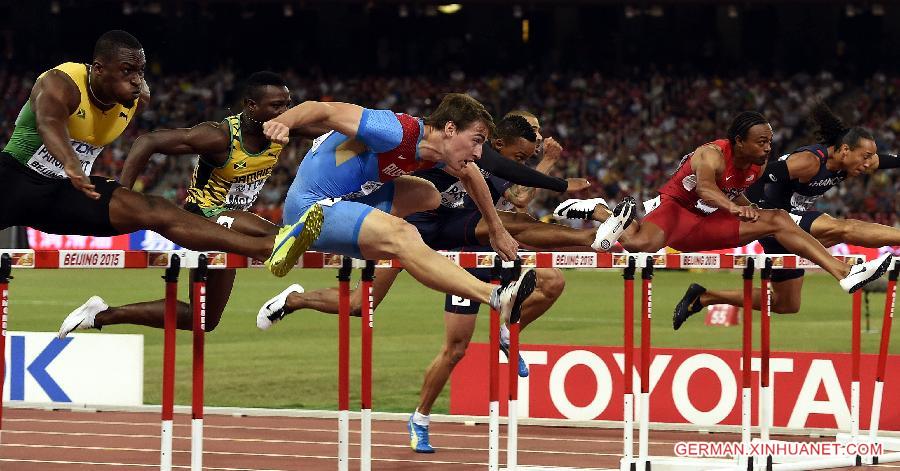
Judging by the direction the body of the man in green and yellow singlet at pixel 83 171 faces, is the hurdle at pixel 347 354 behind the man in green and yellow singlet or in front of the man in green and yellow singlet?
in front

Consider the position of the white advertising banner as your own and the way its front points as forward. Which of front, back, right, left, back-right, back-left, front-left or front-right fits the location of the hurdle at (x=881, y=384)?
front-left

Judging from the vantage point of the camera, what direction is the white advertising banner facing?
facing the viewer

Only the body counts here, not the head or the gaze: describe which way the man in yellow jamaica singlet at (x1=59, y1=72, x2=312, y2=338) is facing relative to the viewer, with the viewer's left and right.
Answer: facing the viewer and to the right of the viewer

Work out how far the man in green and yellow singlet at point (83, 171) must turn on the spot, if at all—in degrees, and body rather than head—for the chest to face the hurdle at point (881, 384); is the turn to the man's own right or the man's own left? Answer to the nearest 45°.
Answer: approximately 45° to the man's own left
